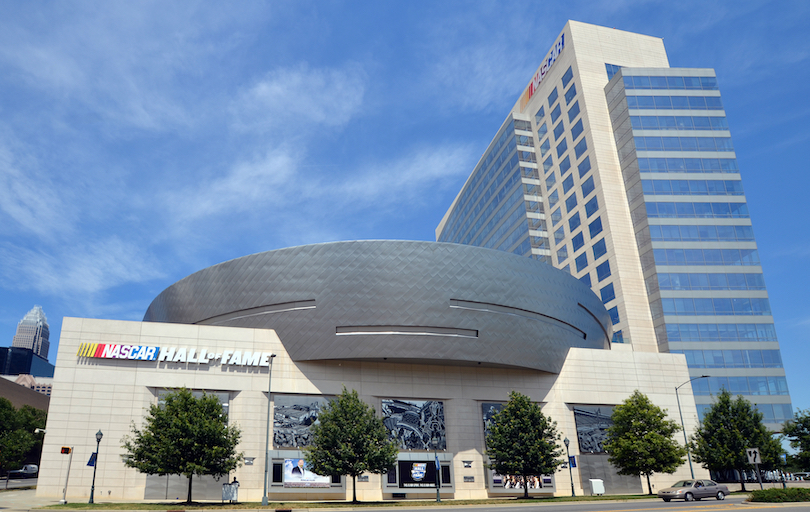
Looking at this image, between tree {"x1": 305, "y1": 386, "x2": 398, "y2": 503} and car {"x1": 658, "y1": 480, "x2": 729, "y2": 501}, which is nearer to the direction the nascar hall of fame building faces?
the tree

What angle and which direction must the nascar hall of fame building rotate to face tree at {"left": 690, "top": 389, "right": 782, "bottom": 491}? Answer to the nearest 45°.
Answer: approximately 90° to its left

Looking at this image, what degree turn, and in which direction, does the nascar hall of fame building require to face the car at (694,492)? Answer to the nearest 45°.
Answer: approximately 90° to its left

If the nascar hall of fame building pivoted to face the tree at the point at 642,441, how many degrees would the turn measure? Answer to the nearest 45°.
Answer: approximately 90° to its left

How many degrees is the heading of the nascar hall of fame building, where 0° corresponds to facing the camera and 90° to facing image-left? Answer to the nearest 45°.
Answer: approximately 0°

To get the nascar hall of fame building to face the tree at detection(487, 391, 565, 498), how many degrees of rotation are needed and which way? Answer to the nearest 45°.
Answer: approximately 90° to its left
